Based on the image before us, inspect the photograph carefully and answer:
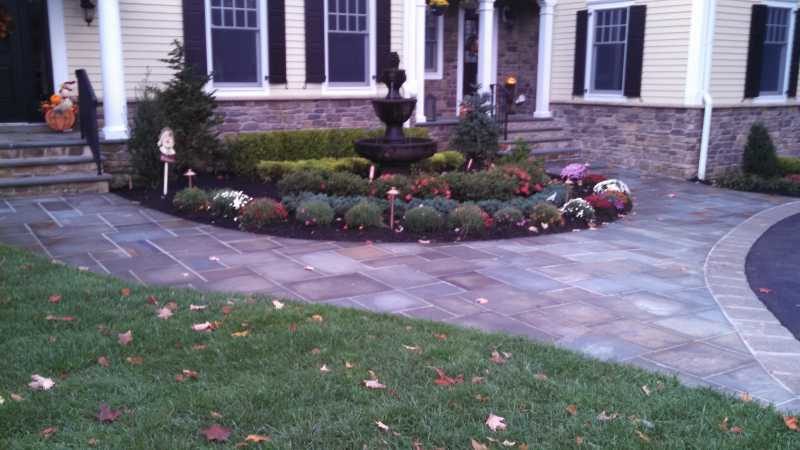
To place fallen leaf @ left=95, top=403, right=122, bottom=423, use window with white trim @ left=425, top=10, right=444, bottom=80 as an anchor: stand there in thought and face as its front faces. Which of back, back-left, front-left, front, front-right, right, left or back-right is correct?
front

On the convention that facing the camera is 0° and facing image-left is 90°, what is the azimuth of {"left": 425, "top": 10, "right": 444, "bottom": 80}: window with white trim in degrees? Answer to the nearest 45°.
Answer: approximately 0°

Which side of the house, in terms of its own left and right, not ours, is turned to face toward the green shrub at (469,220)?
front

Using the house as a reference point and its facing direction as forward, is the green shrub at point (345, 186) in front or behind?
in front

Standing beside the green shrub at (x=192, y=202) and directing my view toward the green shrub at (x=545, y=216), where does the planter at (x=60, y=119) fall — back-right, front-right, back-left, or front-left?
back-left

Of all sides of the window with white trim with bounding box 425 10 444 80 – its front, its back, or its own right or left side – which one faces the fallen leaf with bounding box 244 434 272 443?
front

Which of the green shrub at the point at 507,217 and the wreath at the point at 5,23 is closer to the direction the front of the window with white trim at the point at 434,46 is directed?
the green shrub

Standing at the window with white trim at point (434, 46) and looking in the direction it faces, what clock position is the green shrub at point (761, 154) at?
The green shrub is roughly at 10 o'clock from the window with white trim.

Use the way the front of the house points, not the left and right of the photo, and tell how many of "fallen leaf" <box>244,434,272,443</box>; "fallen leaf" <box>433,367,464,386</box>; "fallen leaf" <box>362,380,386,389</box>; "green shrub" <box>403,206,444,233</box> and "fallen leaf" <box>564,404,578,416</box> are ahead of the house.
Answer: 5

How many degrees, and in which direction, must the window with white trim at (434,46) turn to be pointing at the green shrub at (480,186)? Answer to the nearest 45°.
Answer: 0° — it already faces it

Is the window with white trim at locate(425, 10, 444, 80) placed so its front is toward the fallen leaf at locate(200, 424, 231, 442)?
yes

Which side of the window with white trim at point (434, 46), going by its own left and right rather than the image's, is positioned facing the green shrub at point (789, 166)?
left

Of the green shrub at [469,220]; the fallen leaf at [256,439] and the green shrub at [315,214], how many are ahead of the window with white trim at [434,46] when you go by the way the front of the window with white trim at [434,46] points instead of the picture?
3

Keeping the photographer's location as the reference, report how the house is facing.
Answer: facing the viewer

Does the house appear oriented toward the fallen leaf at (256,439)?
yes

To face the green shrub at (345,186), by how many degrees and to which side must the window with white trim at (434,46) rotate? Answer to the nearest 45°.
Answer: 0° — it already faces it

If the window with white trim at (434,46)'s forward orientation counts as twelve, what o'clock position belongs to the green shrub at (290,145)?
The green shrub is roughly at 1 o'clock from the window with white trim.

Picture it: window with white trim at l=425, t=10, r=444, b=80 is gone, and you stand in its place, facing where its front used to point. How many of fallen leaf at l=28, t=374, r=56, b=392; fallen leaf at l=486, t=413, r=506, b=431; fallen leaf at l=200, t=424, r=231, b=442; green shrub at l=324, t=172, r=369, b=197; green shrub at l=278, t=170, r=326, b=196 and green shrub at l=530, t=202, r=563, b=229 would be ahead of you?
6
